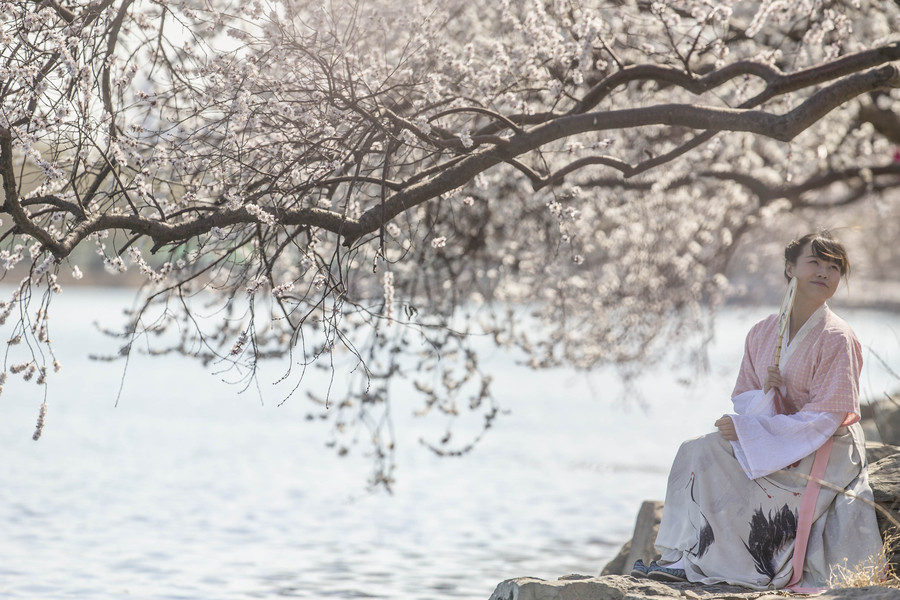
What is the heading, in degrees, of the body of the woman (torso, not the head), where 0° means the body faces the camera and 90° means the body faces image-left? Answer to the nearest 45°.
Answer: approximately 45°

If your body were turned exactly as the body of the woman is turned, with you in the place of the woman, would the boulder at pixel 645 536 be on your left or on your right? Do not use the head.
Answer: on your right
